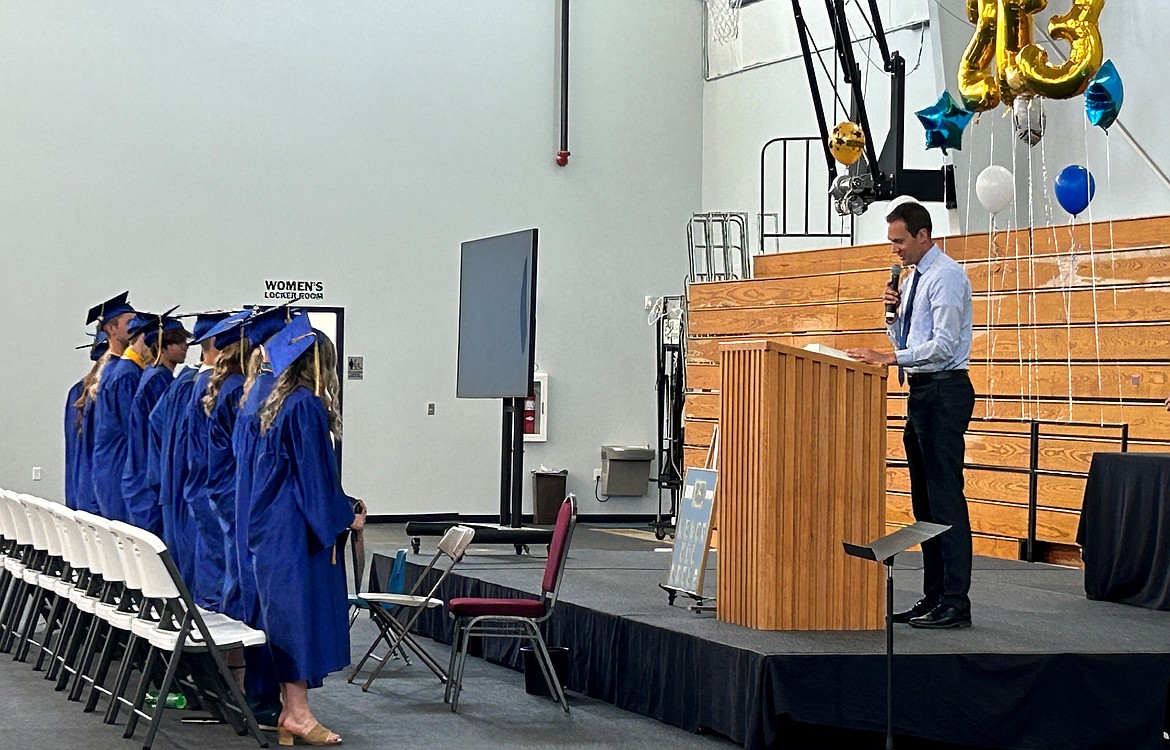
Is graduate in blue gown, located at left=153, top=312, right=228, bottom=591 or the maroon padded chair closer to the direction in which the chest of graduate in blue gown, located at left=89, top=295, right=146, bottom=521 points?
the maroon padded chair

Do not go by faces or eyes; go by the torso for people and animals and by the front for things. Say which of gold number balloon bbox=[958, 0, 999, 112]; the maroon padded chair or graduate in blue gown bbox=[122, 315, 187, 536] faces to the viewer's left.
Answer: the maroon padded chair

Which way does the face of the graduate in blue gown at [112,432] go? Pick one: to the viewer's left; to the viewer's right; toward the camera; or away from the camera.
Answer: to the viewer's right

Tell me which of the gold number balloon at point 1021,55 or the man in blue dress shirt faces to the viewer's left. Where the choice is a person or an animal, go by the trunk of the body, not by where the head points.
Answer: the man in blue dress shirt

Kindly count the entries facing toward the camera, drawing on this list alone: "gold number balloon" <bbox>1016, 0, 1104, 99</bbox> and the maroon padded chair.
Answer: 1

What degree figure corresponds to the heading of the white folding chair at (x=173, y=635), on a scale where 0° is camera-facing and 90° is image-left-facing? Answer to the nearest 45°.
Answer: approximately 225°

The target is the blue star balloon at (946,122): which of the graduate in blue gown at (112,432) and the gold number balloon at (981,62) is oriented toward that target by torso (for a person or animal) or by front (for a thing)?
the graduate in blue gown

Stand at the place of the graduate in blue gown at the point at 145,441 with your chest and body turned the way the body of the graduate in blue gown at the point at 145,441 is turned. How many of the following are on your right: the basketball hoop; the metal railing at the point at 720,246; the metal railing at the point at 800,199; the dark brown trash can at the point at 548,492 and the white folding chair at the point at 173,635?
1

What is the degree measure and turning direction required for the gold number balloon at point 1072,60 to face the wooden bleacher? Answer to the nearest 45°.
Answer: approximately 180°

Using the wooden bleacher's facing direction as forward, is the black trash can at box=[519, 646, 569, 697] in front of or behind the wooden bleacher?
in front

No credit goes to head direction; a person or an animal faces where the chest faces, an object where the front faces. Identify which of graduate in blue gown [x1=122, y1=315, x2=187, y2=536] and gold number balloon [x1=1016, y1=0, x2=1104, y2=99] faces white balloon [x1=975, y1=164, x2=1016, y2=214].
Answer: the graduate in blue gown

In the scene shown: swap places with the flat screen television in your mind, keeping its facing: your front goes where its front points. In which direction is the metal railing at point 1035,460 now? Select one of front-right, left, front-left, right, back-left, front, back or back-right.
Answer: back-left

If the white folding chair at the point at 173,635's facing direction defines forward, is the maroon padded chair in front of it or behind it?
in front

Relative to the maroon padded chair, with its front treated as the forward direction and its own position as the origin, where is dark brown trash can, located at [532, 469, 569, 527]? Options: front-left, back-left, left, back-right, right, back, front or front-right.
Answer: right

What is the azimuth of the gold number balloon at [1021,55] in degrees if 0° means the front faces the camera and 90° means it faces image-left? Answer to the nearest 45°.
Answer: approximately 0°

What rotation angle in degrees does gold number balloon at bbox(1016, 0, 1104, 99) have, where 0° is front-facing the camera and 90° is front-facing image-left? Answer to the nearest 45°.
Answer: approximately 0°

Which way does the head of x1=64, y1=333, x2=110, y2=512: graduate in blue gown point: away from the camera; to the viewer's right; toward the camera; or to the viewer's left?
to the viewer's right

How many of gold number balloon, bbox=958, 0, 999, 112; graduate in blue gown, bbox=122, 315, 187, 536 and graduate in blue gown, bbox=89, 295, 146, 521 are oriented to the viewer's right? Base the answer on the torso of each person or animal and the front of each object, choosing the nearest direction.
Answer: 2
